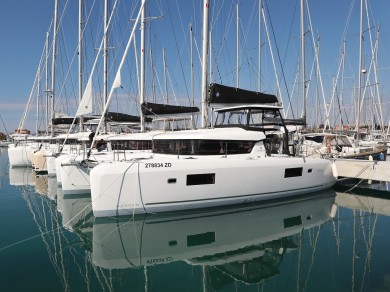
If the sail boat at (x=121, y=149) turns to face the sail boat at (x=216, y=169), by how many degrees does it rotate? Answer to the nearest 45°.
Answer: approximately 135° to its left

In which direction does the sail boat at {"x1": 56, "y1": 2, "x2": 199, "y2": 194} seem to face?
to the viewer's left
